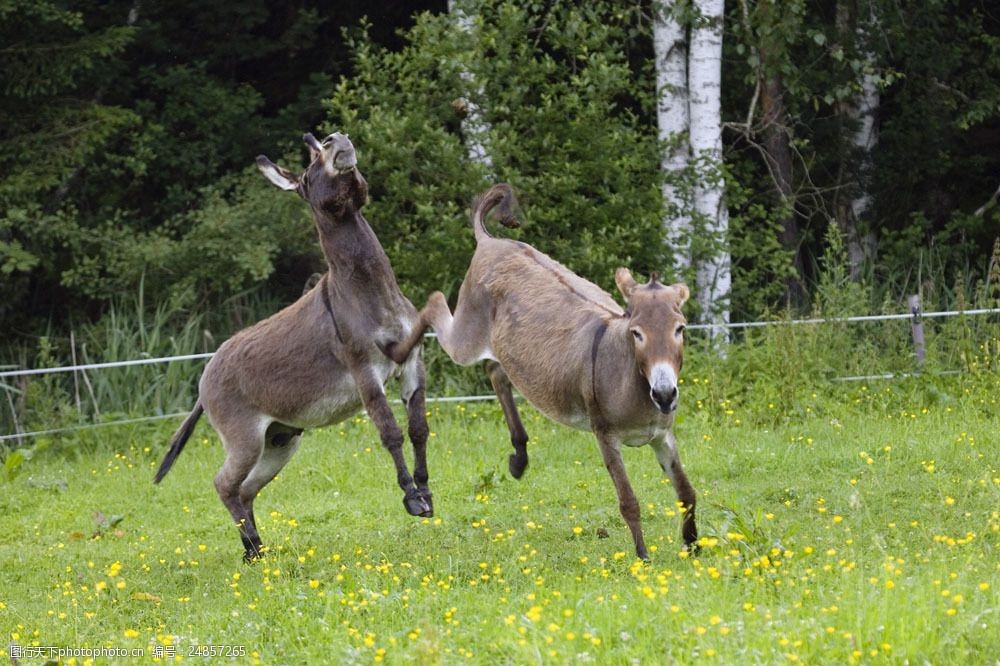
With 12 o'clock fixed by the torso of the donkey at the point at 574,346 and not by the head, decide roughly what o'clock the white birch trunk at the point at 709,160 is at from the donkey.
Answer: The white birch trunk is roughly at 8 o'clock from the donkey.

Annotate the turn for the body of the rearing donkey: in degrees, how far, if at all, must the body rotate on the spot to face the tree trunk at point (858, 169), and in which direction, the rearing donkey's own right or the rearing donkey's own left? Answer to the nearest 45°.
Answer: approximately 90° to the rearing donkey's own left

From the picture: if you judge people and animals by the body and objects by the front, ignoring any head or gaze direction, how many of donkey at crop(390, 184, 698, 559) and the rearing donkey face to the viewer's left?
0

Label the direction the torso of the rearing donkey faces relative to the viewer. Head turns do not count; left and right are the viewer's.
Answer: facing the viewer and to the right of the viewer

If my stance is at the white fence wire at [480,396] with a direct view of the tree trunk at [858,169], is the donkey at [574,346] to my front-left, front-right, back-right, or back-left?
back-right

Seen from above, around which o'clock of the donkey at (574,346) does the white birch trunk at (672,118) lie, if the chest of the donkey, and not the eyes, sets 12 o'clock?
The white birch trunk is roughly at 8 o'clock from the donkey.

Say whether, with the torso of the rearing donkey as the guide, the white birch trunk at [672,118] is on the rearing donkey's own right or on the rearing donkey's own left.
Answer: on the rearing donkey's own left

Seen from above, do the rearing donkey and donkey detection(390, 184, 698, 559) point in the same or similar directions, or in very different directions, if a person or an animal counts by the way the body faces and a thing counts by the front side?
same or similar directions

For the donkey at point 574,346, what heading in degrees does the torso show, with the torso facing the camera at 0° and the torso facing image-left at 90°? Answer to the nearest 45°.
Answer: approximately 315°

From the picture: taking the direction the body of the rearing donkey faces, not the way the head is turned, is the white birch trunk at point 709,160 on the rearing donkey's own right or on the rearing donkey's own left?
on the rearing donkey's own left

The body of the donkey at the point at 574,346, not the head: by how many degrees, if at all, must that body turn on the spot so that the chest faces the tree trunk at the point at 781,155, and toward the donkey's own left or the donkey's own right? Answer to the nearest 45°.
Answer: approximately 135° to the donkey's own left
